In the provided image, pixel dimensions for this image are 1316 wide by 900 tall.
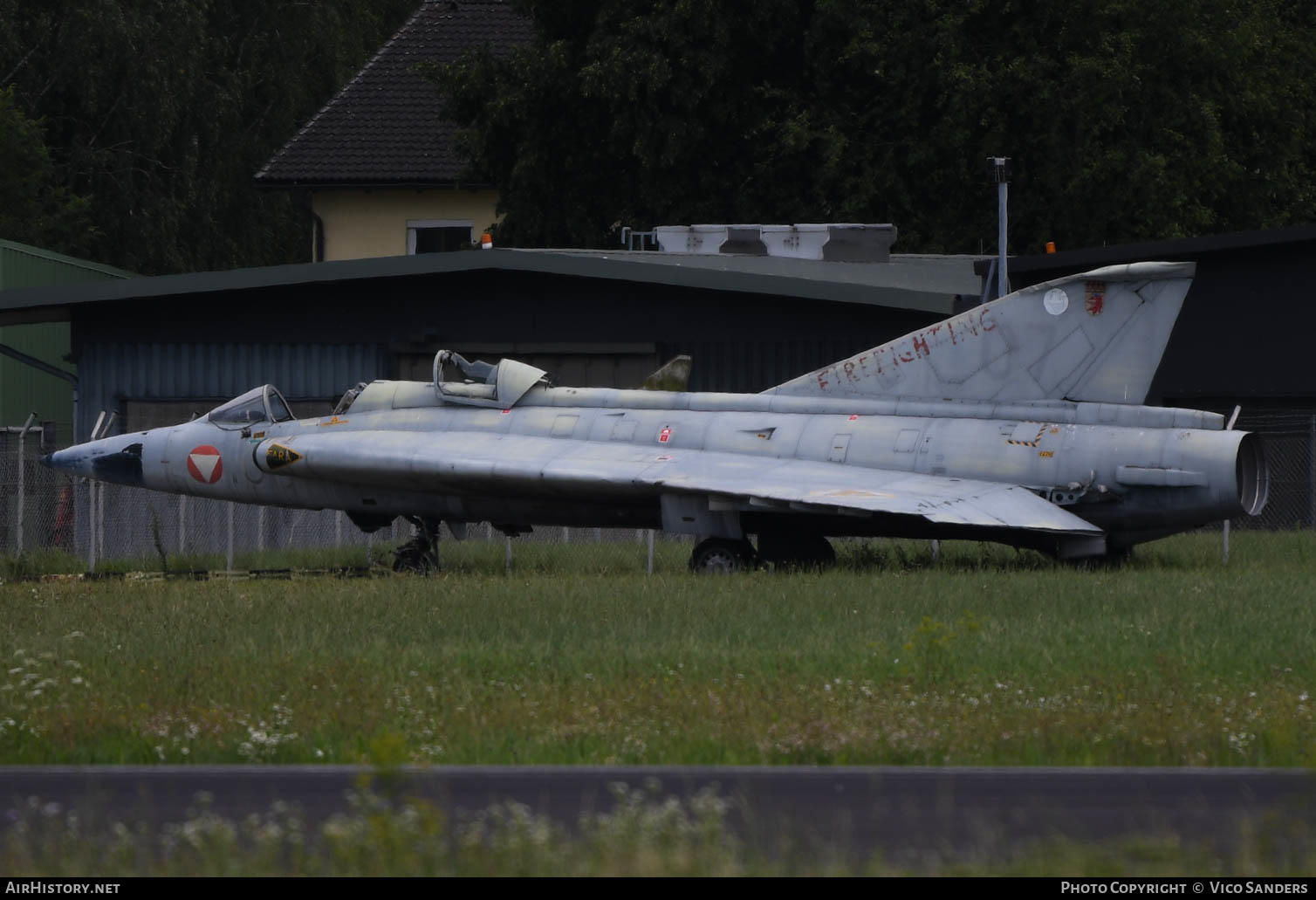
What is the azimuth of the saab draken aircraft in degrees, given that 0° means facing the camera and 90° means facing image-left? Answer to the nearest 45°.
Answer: approximately 90°
